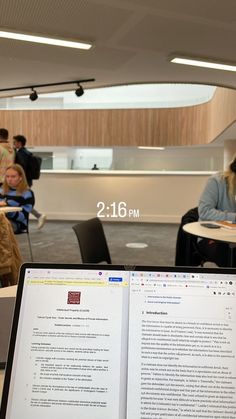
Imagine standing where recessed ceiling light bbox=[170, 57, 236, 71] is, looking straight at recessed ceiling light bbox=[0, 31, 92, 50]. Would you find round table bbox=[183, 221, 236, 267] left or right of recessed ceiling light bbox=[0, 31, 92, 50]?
left

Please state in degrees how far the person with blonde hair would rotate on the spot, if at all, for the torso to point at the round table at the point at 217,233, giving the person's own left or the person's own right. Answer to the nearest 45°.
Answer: approximately 90° to the person's own left

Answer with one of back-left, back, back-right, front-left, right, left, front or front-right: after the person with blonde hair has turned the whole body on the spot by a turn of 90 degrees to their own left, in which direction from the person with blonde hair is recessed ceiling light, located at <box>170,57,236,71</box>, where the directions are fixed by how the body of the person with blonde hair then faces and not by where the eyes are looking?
front-left

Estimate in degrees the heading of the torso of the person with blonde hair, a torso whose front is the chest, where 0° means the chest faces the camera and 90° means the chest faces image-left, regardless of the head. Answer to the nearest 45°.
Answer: approximately 45°

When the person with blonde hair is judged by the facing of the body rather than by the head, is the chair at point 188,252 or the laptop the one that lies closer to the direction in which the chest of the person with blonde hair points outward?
the laptop

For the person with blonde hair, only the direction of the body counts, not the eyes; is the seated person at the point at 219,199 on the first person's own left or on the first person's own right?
on the first person's own left

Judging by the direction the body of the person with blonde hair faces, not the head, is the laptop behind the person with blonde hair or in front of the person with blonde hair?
in front
